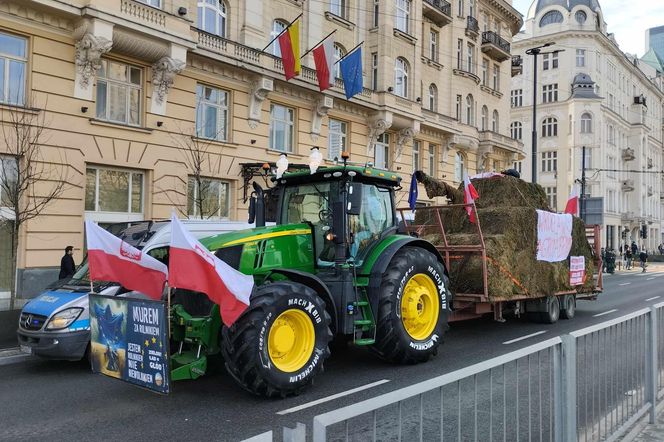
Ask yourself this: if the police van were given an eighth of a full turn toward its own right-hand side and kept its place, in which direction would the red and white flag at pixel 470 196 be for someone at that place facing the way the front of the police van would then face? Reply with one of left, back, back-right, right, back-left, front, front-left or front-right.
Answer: back

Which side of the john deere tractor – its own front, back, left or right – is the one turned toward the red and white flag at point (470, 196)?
back

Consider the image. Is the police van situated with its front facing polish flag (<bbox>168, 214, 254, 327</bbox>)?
no

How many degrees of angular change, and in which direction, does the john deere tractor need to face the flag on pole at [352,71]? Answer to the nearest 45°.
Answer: approximately 135° to its right

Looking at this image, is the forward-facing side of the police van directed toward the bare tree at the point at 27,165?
no

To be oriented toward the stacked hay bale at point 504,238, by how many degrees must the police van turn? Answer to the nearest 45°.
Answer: approximately 135° to its left

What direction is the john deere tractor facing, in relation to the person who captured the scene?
facing the viewer and to the left of the viewer

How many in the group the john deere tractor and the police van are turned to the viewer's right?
0

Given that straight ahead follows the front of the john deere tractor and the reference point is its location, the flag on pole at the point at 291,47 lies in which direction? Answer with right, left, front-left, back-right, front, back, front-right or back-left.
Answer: back-right

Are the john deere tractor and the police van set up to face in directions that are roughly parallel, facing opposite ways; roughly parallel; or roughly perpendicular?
roughly parallel

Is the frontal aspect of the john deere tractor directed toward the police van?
no

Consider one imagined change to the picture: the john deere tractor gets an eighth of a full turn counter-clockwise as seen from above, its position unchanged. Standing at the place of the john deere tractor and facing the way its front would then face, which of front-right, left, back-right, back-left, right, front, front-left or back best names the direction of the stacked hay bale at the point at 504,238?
back-left

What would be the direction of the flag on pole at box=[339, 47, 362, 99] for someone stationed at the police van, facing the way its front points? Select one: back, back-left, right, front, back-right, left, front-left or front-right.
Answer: back
